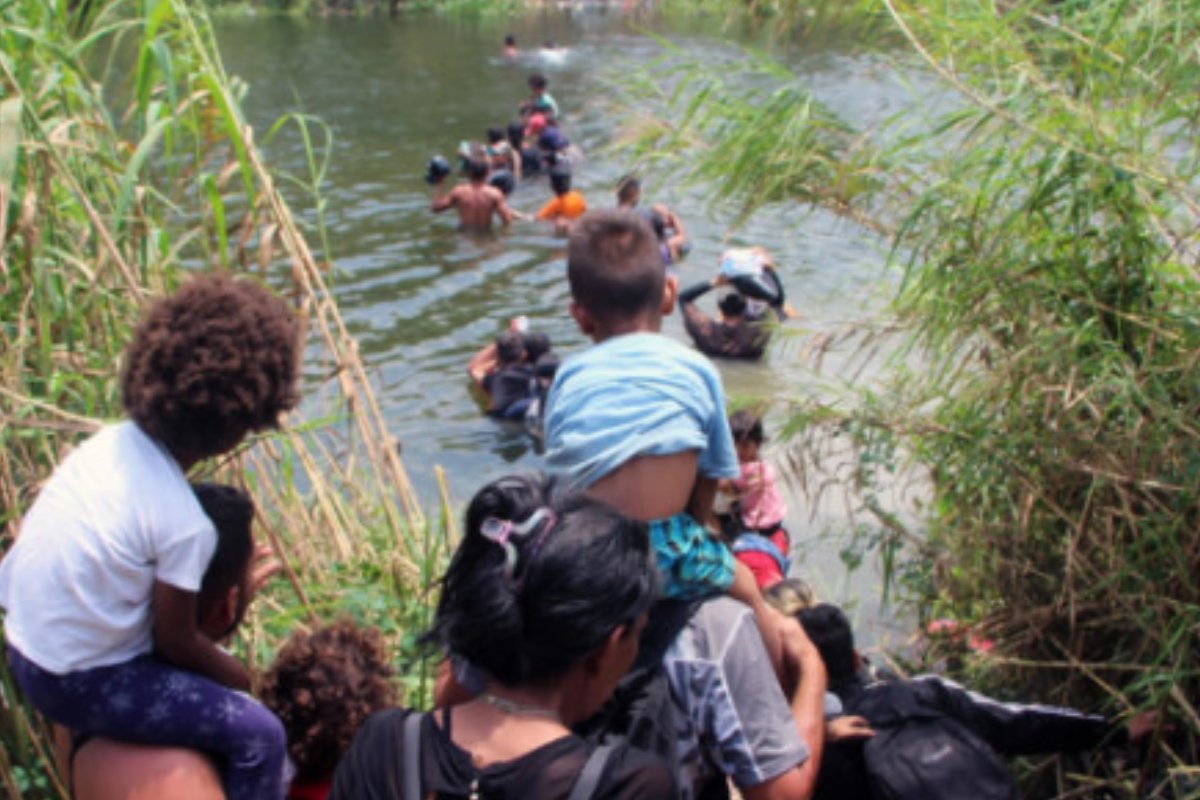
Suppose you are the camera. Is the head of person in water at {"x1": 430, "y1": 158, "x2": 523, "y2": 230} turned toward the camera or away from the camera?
away from the camera

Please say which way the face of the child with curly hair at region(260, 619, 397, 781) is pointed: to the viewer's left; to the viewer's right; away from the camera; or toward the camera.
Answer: away from the camera

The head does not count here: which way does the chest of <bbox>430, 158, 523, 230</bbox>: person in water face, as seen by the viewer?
away from the camera

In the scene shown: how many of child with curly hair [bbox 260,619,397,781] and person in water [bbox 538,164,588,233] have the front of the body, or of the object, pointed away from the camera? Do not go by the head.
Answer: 2

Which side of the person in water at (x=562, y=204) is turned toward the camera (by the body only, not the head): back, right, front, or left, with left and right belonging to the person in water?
back

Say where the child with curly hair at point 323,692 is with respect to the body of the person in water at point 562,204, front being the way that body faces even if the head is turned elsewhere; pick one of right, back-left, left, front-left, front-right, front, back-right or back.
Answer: back

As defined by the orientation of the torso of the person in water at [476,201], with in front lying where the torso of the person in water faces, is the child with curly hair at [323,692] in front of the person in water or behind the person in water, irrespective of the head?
behind

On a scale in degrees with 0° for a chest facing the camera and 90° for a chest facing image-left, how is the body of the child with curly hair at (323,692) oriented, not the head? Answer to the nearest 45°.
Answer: approximately 180°

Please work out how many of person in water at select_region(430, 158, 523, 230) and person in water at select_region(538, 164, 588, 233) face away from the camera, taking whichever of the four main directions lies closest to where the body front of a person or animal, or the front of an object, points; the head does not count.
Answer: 2

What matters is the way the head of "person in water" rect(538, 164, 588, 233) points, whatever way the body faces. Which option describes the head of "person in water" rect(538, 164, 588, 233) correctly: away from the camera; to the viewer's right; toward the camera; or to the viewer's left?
away from the camera

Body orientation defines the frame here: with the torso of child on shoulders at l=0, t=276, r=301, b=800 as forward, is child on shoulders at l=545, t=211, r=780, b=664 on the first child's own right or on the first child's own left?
on the first child's own right

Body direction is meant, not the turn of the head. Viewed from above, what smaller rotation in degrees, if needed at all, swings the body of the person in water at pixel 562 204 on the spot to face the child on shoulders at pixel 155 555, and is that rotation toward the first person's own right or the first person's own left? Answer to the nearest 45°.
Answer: approximately 180°
